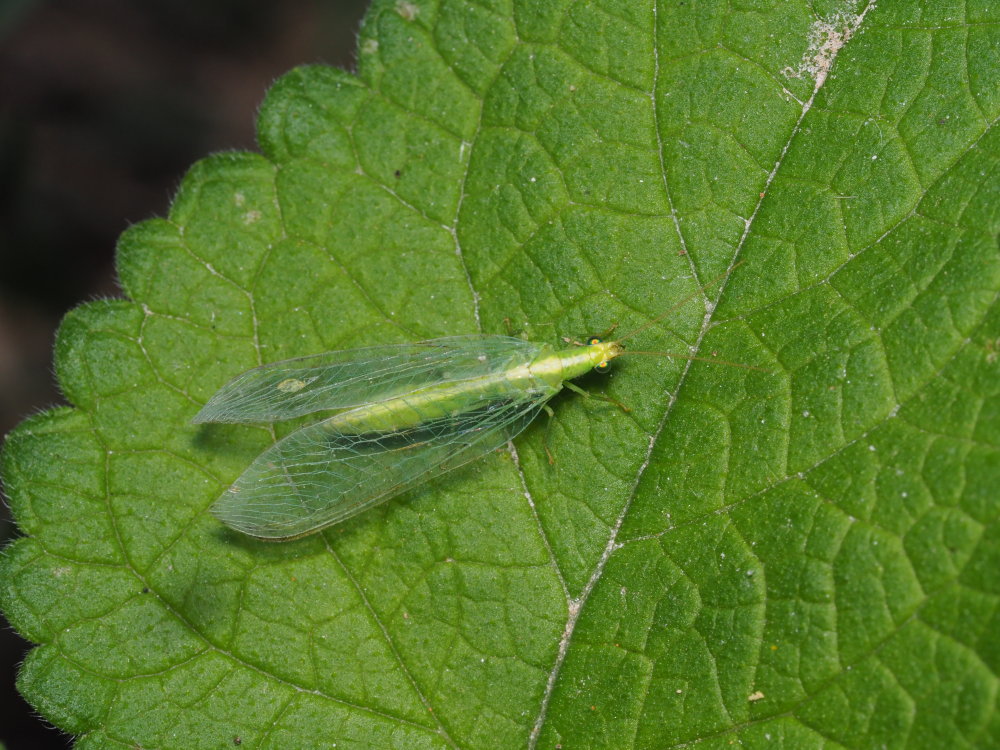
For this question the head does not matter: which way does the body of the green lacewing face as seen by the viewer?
to the viewer's right
